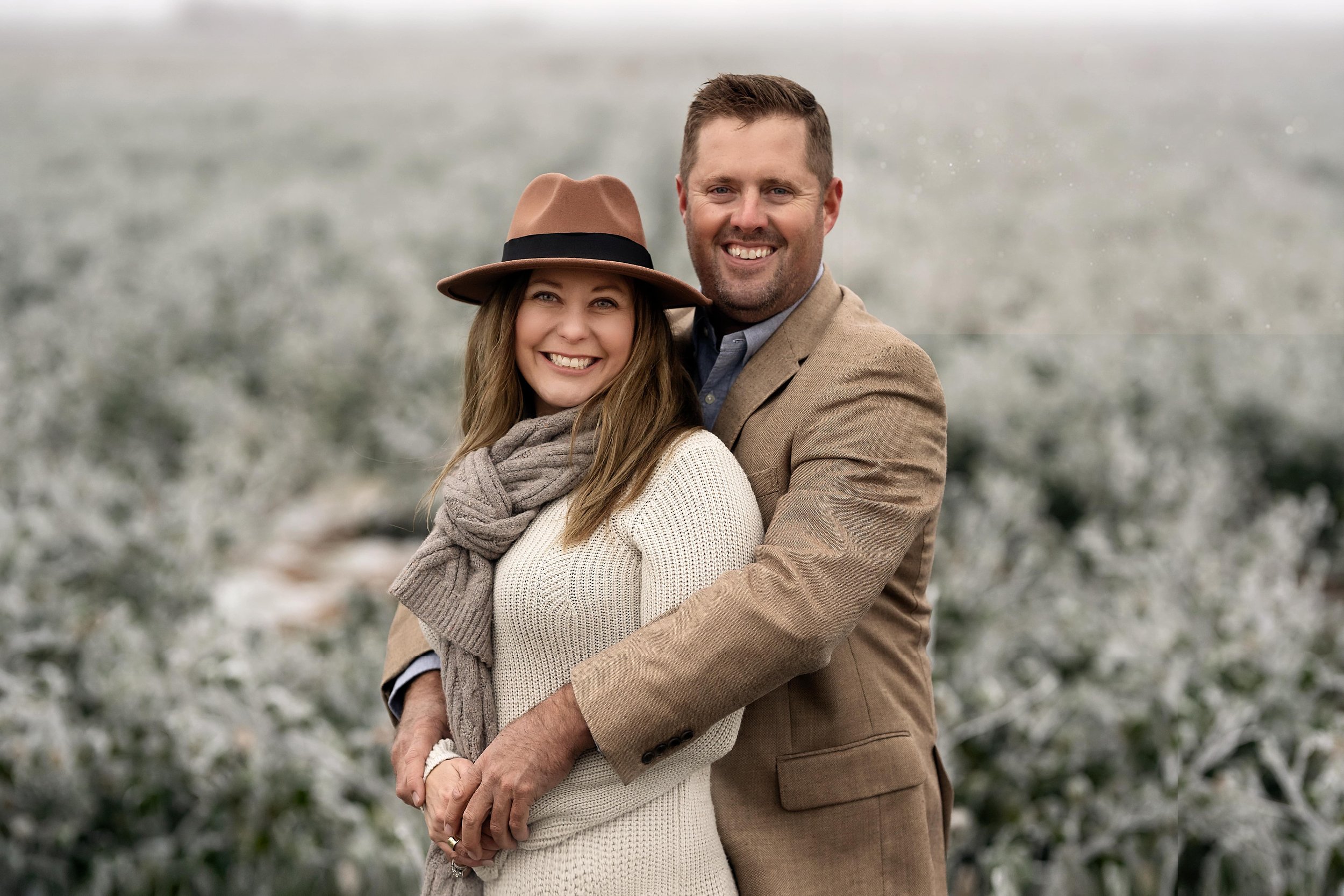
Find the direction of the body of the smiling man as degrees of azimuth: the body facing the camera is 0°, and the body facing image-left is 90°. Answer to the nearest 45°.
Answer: approximately 45°
